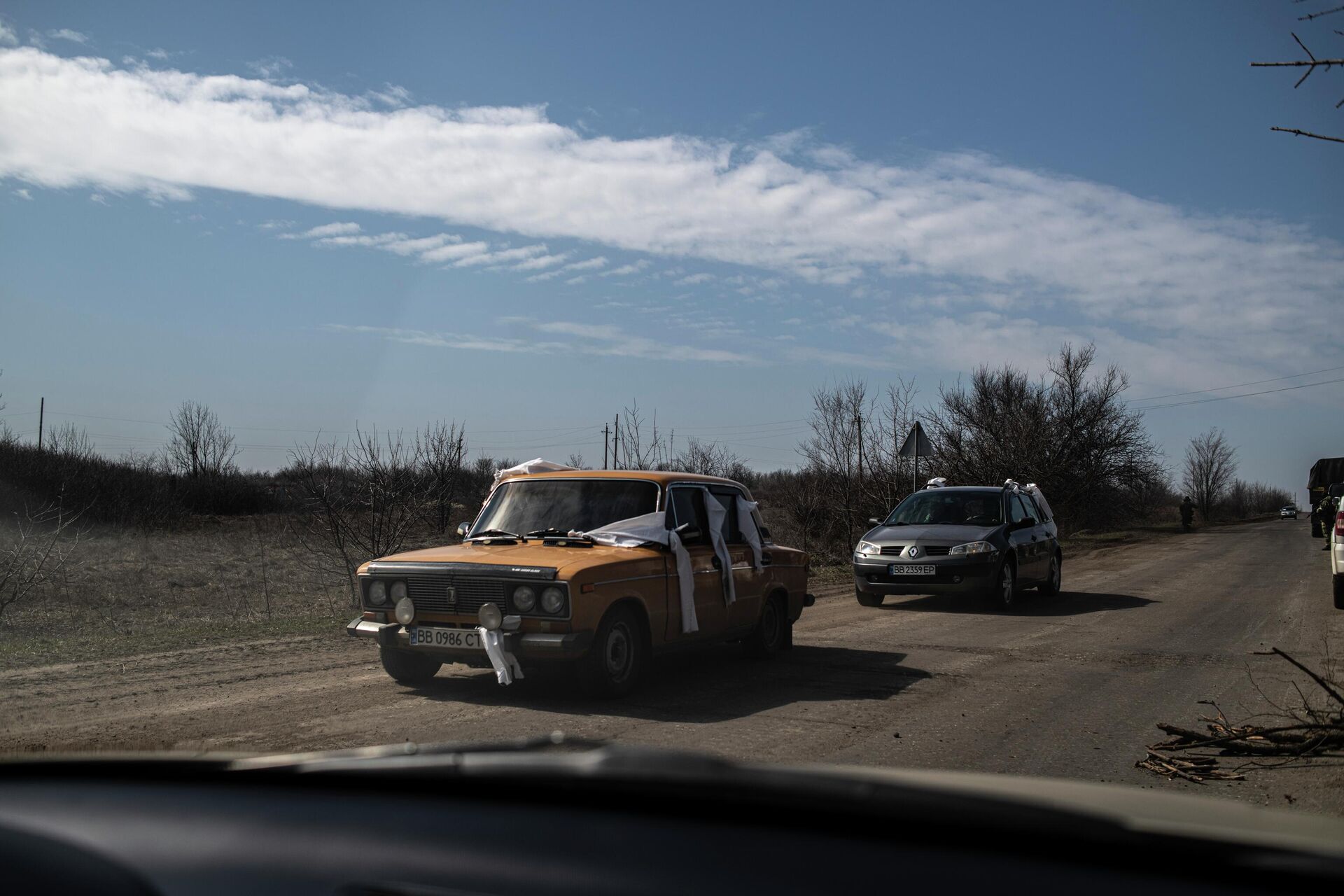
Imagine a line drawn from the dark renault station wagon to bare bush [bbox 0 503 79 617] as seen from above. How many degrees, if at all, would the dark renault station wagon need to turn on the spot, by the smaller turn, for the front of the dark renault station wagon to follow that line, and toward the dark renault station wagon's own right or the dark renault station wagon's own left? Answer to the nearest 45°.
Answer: approximately 45° to the dark renault station wagon's own right

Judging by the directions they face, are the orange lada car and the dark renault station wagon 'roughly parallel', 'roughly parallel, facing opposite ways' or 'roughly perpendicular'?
roughly parallel

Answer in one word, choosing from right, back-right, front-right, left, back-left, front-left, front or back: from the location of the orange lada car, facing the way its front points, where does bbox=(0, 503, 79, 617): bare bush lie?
right

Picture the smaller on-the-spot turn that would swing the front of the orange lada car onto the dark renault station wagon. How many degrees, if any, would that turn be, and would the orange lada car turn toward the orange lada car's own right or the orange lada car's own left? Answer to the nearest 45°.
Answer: approximately 180°

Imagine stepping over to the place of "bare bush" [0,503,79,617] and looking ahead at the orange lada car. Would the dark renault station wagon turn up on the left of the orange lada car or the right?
left

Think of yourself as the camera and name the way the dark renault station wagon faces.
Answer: facing the viewer and to the left of the viewer

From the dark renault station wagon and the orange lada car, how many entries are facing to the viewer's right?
0
